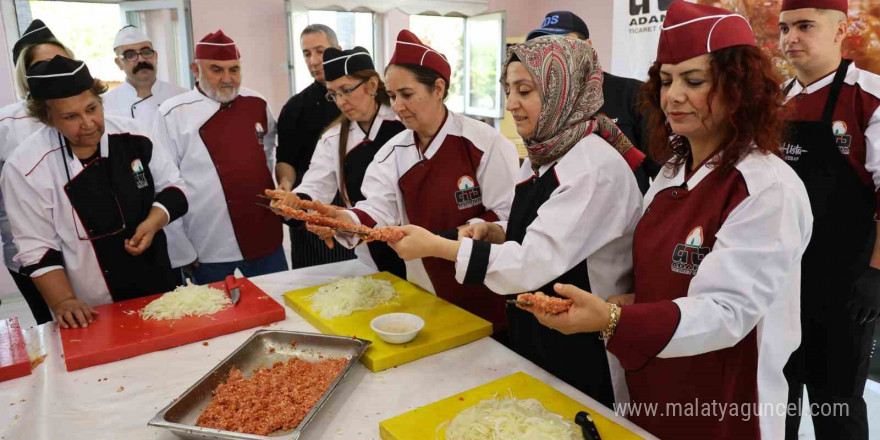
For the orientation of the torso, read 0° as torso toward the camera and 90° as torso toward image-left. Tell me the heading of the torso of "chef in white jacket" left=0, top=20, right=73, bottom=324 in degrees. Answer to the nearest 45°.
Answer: approximately 315°

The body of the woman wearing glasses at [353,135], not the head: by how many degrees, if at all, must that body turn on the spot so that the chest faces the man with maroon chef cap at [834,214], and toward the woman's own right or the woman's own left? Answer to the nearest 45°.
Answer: approximately 90° to the woman's own left

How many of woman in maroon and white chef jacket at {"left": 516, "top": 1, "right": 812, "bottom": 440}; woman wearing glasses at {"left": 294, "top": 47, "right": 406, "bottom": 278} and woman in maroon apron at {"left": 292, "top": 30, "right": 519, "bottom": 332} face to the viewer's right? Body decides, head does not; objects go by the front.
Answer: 0

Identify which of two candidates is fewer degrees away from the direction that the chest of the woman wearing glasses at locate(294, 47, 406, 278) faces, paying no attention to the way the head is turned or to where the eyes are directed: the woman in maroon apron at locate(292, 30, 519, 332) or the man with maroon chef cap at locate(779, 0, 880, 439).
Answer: the woman in maroon apron

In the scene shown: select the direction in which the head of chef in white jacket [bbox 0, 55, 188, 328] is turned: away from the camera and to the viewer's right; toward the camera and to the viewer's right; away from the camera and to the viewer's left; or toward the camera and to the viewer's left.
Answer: toward the camera and to the viewer's right

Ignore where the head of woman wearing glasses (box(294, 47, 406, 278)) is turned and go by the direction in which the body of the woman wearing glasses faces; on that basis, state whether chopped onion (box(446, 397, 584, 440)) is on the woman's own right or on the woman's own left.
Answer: on the woman's own left

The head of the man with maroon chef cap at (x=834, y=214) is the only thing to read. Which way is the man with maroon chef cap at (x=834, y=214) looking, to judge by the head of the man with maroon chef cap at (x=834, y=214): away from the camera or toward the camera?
toward the camera

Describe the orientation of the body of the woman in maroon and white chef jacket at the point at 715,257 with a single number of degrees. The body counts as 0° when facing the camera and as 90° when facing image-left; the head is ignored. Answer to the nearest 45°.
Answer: approximately 45°

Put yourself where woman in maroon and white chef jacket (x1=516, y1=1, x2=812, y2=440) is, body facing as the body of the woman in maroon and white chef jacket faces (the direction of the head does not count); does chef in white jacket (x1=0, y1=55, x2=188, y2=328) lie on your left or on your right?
on your right

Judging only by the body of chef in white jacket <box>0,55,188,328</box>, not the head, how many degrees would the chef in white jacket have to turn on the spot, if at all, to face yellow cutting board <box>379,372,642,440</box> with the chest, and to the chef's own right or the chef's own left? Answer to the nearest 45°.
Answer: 0° — they already face it

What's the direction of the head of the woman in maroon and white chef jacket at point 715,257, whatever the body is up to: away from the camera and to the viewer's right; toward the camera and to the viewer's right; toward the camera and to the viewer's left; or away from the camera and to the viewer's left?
toward the camera and to the viewer's left

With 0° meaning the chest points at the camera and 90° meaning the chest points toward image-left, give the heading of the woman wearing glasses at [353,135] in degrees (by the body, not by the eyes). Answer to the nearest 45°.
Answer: approximately 45°

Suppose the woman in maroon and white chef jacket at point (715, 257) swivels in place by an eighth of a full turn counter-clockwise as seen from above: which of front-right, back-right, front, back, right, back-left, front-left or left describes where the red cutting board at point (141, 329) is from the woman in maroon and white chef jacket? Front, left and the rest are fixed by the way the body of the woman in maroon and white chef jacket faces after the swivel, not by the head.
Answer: right
